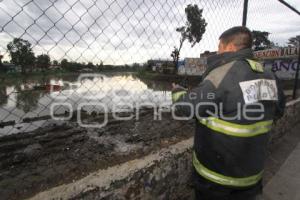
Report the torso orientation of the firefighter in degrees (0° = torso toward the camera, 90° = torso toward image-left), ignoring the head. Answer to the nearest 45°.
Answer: approximately 135°

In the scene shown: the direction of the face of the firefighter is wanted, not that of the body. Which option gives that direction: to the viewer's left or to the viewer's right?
to the viewer's left

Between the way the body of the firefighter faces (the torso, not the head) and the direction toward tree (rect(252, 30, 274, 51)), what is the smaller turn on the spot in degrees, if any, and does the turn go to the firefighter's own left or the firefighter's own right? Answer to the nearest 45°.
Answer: approximately 45° to the firefighter's own right

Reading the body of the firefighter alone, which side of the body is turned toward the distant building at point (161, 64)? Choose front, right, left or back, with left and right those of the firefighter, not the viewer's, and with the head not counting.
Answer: front

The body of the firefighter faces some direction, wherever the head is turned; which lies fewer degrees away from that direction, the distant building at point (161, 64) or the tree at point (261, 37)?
the distant building

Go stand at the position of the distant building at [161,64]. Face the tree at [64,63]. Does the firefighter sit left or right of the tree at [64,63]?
left

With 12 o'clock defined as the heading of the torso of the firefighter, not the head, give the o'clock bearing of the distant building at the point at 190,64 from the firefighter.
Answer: The distant building is roughly at 1 o'clock from the firefighter.
